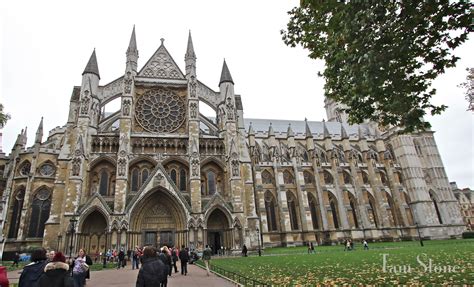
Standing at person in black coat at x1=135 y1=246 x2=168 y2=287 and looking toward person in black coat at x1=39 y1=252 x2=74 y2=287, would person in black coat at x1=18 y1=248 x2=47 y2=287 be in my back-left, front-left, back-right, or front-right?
front-right

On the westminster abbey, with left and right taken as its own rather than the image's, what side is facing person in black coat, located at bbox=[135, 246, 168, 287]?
front

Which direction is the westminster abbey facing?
toward the camera

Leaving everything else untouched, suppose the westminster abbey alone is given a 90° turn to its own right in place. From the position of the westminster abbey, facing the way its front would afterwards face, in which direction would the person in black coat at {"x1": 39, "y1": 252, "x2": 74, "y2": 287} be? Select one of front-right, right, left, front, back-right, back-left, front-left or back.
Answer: left

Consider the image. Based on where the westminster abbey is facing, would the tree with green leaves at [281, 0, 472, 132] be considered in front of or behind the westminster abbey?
in front

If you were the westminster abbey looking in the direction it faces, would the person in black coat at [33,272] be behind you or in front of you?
in front

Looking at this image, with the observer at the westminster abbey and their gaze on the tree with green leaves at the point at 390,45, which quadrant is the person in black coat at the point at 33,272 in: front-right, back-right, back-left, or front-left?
front-right
